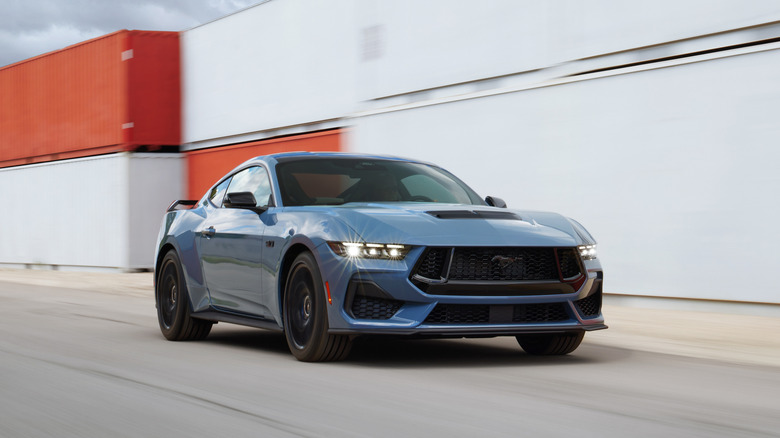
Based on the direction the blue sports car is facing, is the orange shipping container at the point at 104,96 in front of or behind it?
behind
